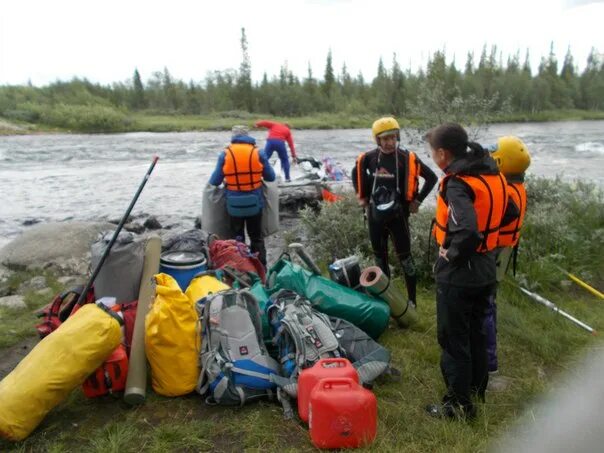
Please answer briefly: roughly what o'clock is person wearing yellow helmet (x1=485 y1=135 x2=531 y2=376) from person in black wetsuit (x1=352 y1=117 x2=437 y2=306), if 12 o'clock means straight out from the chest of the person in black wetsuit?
The person wearing yellow helmet is roughly at 11 o'clock from the person in black wetsuit.

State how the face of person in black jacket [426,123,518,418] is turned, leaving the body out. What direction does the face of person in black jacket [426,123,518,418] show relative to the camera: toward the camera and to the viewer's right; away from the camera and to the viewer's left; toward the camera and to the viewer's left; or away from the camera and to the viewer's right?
away from the camera and to the viewer's left

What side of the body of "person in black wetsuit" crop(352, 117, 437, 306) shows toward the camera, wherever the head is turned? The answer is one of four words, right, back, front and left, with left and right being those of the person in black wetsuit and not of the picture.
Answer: front

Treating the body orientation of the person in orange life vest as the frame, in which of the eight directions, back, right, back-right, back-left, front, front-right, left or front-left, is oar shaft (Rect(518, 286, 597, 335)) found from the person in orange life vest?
back-right

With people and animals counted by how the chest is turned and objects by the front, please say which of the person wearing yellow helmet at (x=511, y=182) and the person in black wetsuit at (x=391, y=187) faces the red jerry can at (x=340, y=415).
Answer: the person in black wetsuit

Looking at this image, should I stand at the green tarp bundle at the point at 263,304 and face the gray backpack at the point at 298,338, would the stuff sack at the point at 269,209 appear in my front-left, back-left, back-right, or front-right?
back-left

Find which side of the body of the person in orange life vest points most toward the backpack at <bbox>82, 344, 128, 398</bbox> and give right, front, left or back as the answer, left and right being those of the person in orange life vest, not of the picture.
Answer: back

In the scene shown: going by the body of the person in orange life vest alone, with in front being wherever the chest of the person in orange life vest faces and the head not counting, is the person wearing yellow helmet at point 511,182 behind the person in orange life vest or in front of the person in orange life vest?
behind

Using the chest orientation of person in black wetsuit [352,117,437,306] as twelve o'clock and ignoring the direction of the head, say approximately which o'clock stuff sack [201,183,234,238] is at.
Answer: The stuff sack is roughly at 4 o'clock from the person in black wetsuit.

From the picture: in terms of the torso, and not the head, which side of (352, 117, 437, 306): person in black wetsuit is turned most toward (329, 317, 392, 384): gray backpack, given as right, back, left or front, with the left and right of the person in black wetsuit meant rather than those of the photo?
front
